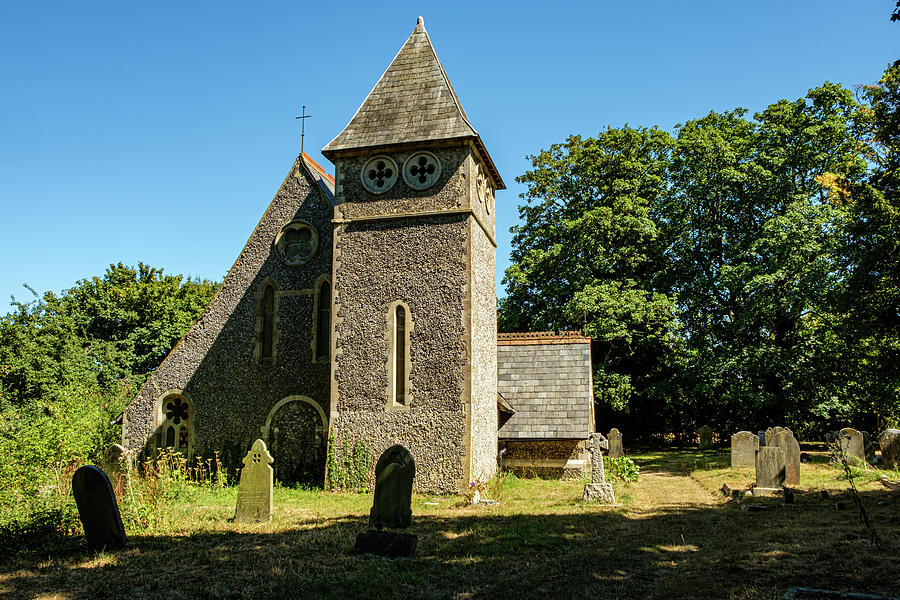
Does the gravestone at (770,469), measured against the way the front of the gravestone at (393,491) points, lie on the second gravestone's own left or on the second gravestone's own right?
on the second gravestone's own left

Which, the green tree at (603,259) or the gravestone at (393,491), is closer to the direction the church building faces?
the gravestone

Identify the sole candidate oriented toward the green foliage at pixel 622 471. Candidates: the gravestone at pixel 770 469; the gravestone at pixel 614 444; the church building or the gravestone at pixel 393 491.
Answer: the gravestone at pixel 614 444

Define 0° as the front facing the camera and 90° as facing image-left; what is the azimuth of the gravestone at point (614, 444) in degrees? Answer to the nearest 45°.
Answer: approximately 0°

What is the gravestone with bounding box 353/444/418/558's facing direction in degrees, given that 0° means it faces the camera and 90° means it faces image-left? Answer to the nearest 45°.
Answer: approximately 0°

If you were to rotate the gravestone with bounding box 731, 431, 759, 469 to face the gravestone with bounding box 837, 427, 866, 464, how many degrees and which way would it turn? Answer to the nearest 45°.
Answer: approximately 90° to its left

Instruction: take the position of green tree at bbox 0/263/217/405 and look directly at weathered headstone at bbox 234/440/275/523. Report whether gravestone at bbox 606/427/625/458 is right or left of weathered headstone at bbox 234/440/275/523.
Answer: left
